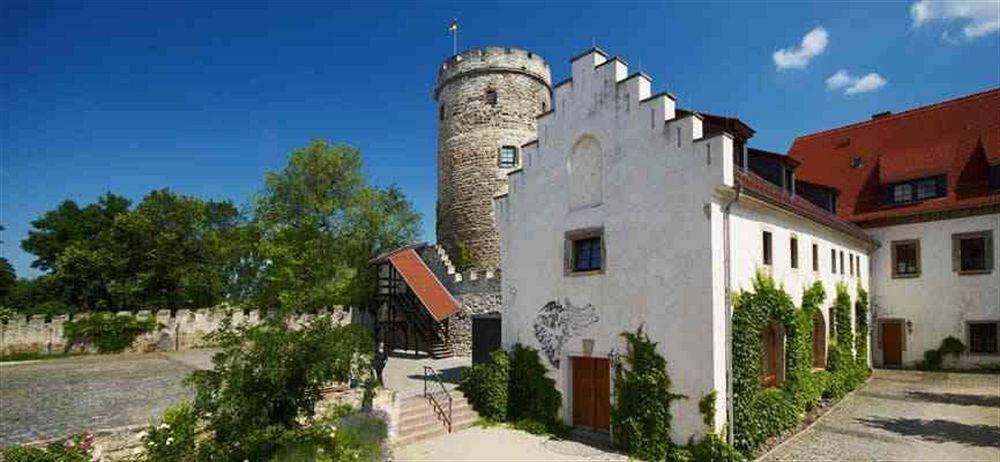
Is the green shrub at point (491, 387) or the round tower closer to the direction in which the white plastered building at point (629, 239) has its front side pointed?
the green shrub

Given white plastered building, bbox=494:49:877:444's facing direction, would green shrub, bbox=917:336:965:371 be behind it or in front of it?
behind

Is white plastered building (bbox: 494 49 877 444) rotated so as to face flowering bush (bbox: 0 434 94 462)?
yes

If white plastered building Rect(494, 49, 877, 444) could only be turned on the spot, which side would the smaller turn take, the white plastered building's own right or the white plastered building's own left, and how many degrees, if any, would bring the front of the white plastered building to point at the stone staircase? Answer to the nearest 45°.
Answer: approximately 45° to the white plastered building's own right

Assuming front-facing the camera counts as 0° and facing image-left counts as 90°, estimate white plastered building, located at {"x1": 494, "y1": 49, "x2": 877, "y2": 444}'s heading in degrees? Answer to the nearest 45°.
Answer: approximately 45°

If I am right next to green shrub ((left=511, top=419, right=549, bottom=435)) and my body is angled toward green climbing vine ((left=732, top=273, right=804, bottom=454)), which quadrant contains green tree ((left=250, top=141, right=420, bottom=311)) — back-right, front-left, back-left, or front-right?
back-left

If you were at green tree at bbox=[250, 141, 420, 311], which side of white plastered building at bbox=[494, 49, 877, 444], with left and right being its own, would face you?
right

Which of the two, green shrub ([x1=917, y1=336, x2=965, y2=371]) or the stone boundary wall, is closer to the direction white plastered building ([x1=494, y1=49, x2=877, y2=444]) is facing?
the stone boundary wall
